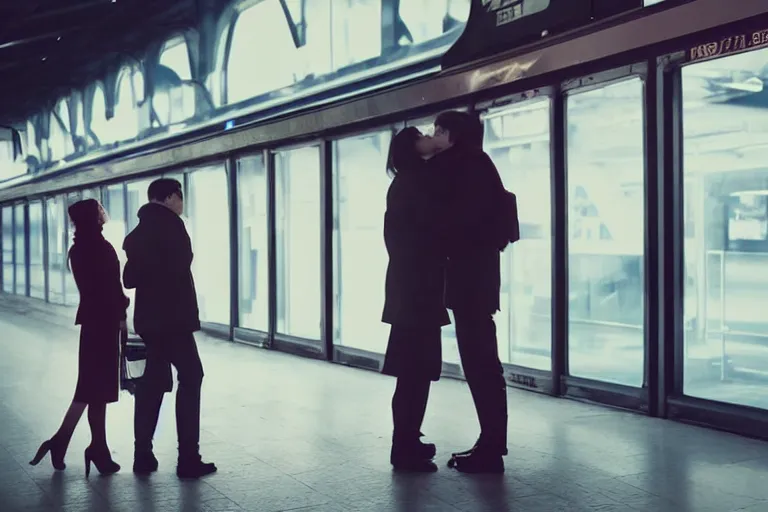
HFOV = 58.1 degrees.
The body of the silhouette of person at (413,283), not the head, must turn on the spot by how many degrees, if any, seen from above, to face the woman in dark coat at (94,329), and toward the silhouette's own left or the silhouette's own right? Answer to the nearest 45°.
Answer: approximately 180°

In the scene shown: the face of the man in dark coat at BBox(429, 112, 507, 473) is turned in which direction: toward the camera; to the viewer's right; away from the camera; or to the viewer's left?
to the viewer's left

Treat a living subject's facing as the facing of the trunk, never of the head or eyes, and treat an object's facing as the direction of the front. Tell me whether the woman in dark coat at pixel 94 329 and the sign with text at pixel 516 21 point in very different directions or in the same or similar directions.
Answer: very different directions

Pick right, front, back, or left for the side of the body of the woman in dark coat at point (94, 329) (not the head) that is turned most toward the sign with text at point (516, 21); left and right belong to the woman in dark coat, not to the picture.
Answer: front

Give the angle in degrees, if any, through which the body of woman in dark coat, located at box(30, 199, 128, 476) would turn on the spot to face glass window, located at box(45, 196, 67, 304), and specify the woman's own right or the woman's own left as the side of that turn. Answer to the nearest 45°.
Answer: approximately 90° to the woman's own left

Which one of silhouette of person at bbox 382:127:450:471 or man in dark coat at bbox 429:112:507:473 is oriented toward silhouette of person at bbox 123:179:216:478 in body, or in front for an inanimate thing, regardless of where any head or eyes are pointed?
the man in dark coat

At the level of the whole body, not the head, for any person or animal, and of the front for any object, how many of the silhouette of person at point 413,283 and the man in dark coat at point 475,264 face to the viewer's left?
1

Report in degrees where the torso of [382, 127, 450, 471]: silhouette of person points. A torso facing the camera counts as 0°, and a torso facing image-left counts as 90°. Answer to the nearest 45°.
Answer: approximately 270°

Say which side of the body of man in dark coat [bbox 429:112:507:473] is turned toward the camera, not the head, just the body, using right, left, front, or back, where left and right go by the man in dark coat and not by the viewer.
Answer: left

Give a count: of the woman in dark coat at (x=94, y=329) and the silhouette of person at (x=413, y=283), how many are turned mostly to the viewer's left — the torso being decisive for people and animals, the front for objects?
0

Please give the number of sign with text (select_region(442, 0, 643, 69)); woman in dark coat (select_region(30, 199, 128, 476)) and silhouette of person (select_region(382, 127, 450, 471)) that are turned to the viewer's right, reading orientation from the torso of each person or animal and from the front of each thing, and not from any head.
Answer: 2

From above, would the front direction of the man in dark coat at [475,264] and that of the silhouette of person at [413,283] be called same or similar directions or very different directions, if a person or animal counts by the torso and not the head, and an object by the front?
very different directions
